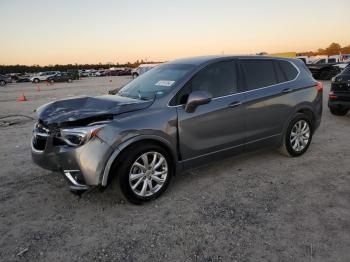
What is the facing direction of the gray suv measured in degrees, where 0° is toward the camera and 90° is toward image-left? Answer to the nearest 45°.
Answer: approximately 45°

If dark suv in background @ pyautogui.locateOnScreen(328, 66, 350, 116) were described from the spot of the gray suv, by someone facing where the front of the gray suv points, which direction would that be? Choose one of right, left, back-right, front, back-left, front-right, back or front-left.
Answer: back

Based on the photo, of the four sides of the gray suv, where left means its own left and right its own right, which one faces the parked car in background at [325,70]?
back

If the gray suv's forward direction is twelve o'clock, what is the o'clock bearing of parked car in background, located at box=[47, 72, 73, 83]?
The parked car in background is roughly at 4 o'clock from the gray suv.
